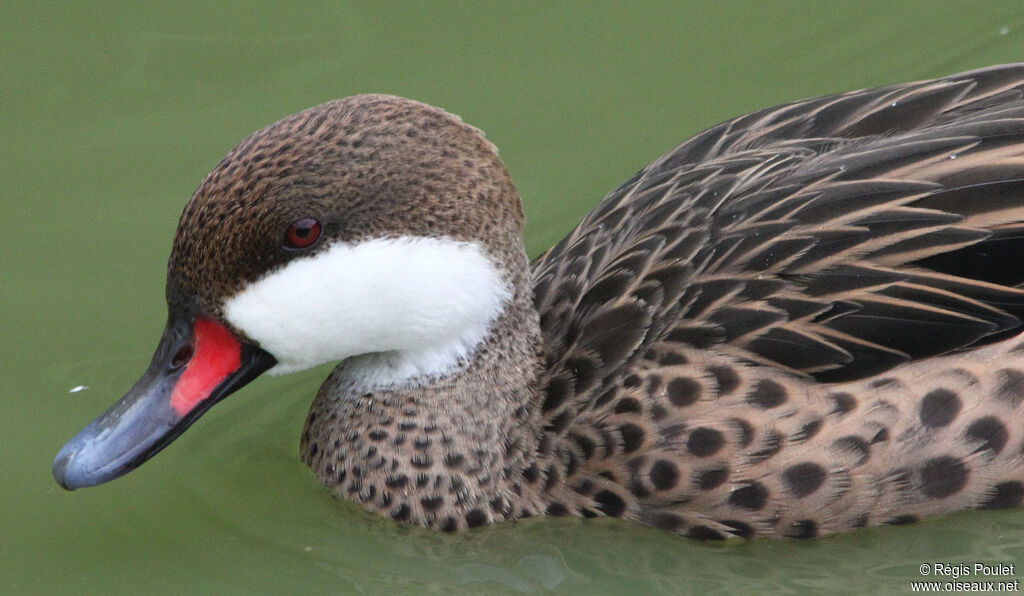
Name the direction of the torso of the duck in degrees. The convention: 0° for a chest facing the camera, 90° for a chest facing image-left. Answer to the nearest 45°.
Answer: approximately 90°
